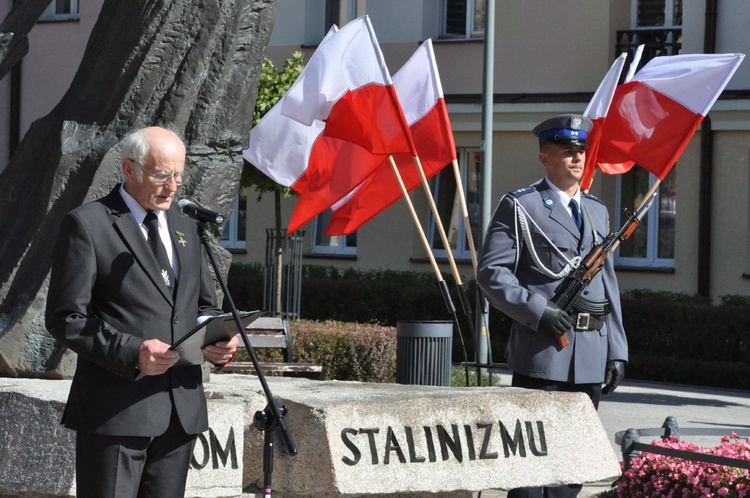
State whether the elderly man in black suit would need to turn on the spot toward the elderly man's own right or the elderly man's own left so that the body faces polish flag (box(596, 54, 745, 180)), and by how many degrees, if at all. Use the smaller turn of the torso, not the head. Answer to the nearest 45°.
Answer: approximately 90° to the elderly man's own left

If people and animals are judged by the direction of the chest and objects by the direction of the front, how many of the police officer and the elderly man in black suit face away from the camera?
0

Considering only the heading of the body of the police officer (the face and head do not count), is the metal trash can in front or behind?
behind

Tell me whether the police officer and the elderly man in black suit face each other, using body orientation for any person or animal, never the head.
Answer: no

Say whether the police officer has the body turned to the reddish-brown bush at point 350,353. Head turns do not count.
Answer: no

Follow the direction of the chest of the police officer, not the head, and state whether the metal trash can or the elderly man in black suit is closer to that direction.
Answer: the elderly man in black suit

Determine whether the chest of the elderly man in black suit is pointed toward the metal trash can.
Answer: no

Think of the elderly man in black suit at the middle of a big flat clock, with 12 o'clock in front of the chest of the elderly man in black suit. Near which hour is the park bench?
The park bench is roughly at 8 o'clock from the elderly man in black suit.

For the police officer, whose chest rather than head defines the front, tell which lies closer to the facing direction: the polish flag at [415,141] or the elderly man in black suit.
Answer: the elderly man in black suit

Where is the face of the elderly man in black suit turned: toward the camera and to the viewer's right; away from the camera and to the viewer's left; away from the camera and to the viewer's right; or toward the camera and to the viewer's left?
toward the camera and to the viewer's right

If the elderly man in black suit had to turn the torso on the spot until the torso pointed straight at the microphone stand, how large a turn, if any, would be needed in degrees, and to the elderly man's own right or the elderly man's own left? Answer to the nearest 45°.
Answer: approximately 45° to the elderly man's own left

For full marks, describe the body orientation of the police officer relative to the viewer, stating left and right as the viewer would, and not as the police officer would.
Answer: facing the viewer and to the right of the viewer

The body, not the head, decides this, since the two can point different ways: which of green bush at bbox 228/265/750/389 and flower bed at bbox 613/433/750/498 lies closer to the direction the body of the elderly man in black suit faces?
the flower bed

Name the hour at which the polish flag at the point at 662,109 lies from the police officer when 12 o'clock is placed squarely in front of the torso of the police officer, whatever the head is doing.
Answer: The polish flag is roughly at 8 o'clock from the police officer.

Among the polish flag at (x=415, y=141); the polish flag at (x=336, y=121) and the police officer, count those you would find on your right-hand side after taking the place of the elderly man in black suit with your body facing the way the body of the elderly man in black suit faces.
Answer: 0

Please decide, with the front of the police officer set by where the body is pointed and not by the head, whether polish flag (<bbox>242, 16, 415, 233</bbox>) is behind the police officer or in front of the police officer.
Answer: behind
